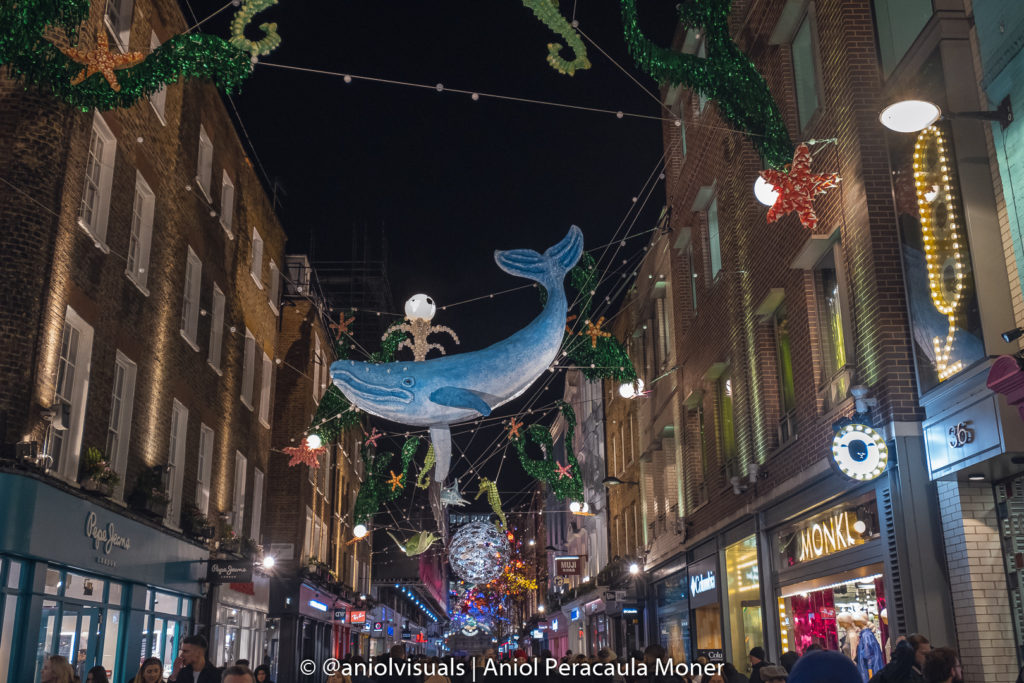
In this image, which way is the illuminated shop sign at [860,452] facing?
toward the camera

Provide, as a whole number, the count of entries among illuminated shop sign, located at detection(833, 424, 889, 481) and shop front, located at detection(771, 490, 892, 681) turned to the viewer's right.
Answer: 0

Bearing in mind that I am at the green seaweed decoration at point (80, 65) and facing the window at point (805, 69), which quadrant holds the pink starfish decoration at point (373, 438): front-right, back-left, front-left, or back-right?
front-left

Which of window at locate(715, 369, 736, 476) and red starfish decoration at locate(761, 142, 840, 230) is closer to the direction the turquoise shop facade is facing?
the red starfish decoration

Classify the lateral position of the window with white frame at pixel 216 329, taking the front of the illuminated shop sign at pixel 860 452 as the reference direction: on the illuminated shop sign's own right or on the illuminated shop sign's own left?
on the illuminated shop sign's own right

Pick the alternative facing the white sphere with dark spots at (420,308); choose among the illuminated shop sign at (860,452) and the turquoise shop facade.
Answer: the turquoise shop facade

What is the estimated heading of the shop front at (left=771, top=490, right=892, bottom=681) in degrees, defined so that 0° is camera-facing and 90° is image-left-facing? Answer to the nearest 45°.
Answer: approximately 45°

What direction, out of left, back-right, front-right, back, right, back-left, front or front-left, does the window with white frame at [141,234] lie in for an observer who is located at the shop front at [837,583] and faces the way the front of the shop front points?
front-right

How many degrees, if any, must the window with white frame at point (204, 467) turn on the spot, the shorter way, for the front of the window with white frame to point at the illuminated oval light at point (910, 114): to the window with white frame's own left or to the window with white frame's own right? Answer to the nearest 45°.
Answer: approximately 45° to the window with white frame's own right

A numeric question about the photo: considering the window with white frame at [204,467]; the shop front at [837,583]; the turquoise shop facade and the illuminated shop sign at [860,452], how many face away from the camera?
0

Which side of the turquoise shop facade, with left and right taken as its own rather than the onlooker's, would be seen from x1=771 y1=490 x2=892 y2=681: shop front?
front

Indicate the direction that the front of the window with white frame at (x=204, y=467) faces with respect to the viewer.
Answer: facing the viewer and to the right of the viewer

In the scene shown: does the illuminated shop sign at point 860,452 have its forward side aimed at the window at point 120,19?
no

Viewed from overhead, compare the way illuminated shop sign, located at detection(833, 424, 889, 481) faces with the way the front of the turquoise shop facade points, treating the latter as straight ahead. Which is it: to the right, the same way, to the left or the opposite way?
to the right

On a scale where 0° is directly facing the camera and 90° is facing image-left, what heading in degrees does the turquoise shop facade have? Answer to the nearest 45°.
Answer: approximately 315°

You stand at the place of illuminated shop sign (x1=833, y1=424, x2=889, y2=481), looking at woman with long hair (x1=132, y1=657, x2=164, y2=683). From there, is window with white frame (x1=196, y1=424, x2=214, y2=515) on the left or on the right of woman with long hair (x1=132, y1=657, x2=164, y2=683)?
right

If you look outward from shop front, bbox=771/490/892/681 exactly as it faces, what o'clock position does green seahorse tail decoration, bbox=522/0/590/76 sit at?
The green seahorse tail decoration is roughly at 11 o'clock from the shop front.

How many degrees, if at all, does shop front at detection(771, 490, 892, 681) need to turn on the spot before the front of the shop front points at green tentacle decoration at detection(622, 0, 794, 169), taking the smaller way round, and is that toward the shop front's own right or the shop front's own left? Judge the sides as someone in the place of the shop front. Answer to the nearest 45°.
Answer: approximately 45° to the shop front's own left
